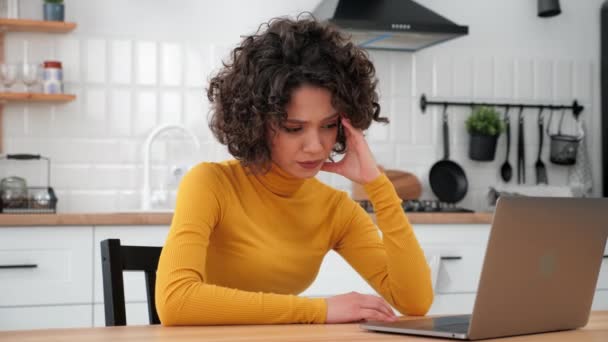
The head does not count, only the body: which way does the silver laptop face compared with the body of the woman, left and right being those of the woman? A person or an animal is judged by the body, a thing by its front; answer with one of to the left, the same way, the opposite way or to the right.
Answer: the opposite way

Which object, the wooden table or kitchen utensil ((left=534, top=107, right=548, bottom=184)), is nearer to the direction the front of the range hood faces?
the wooden table

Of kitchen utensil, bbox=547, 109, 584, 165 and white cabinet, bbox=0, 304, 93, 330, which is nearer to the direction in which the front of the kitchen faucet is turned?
the kitchen utensil

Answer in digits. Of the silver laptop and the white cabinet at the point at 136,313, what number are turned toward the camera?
1

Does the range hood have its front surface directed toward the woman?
yes

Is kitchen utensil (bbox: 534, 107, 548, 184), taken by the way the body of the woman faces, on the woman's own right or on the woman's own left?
on the woman's own left

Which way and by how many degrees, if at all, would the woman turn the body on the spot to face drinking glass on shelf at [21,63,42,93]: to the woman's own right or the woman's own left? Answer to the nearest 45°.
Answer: approximately 180°

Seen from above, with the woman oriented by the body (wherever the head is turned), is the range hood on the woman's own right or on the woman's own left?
on the woman's own left

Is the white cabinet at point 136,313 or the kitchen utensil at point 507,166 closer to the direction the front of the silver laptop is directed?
the white cabinet

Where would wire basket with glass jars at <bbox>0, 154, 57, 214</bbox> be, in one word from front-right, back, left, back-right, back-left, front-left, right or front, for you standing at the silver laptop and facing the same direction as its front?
front

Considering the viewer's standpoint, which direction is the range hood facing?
facing the viewer

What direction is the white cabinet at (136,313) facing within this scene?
toward the camera

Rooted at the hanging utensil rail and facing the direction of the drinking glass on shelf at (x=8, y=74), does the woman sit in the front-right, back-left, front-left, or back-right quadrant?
front-left

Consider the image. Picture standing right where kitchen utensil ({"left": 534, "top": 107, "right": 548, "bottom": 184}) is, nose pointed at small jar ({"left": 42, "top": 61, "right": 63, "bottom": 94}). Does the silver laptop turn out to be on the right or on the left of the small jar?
left
